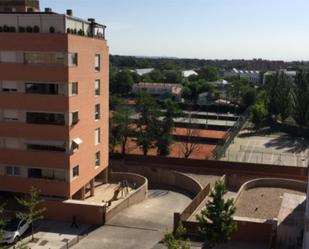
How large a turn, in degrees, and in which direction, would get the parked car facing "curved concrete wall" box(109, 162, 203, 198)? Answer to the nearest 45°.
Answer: approximately 180°

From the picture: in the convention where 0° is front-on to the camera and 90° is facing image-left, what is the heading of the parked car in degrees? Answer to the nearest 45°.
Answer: approximately 45°

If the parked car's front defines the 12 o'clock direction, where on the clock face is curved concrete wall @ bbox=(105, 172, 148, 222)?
The curved concrete wall is roughly at 6 o'clock from the parked car.
